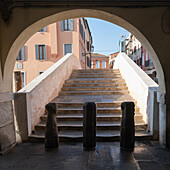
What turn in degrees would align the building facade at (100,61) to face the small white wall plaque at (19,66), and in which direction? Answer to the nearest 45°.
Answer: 0° — it already faces it

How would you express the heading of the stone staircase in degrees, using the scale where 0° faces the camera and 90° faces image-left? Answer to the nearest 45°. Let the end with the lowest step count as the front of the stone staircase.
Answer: approximately 0°

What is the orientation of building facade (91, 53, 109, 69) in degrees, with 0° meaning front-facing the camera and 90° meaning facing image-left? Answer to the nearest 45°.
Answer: approximately 0°

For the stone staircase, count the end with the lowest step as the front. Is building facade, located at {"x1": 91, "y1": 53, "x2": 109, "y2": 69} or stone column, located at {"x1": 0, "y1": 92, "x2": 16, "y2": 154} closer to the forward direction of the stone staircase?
the stone column

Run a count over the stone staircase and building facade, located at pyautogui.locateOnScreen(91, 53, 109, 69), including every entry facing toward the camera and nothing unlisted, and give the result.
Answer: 2

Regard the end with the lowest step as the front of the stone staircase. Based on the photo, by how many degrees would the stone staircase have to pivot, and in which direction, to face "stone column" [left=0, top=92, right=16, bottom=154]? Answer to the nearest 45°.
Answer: approximately 45° to its right

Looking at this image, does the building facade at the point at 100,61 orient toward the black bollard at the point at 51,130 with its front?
yes
